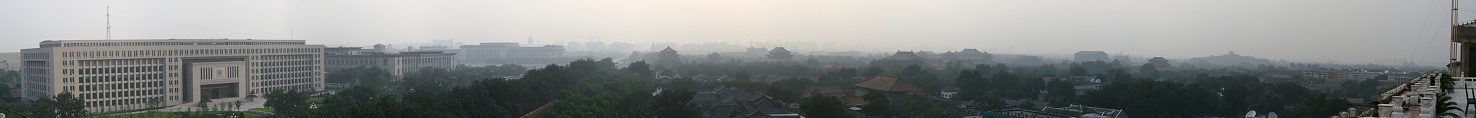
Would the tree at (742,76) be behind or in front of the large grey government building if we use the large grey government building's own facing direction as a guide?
in front

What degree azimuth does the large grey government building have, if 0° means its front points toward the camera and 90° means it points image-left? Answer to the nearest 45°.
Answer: approximately 315°

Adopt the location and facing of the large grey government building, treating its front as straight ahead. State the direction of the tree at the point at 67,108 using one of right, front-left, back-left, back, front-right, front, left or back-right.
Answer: front-right

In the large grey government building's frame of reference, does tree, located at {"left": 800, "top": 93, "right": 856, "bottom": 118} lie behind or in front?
in front
